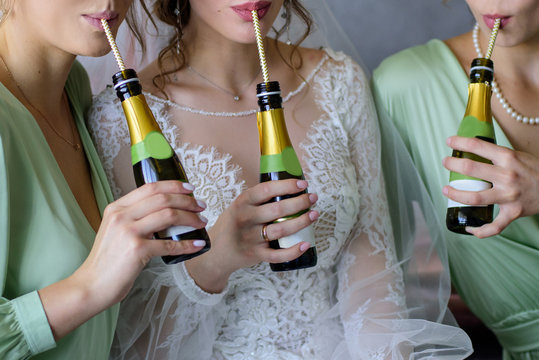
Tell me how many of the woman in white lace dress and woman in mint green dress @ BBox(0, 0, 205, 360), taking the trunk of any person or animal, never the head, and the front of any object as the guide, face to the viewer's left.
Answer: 0

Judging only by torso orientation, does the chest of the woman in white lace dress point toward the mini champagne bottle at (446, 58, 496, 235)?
no

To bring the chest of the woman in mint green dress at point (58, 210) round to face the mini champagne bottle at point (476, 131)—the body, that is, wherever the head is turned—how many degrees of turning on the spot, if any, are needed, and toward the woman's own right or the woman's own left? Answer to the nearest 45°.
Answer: approximately 45° to the woman's own left

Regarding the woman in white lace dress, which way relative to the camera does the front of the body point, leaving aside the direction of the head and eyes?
toward the camera

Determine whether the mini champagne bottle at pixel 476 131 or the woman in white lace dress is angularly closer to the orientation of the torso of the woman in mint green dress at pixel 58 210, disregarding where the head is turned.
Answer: the mini champagne bottle

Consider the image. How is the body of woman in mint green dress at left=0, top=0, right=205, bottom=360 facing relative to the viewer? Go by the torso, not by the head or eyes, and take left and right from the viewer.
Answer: facing the viewer and to the right of the viewer

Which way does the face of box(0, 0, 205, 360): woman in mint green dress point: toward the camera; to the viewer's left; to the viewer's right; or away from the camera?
to the viewer's right
